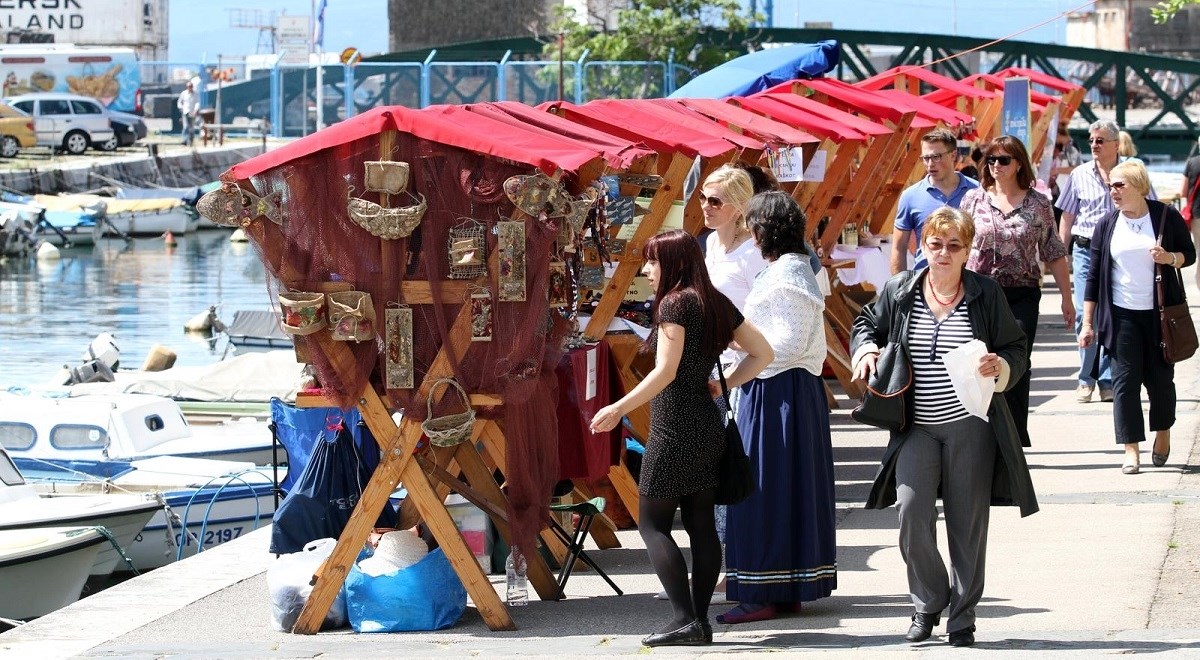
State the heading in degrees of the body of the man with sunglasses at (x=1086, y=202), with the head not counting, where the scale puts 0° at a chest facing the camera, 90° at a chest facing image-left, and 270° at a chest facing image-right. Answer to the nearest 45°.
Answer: approximately 0°

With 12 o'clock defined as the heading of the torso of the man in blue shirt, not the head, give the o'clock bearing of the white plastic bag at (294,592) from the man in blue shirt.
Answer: The white plastic bag is roughly at 1 o'clock from the man in blue shirt.

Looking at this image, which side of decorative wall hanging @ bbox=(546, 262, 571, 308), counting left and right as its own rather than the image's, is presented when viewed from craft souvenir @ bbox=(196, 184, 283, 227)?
right

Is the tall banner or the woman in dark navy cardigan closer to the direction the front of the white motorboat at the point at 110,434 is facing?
the tall banner

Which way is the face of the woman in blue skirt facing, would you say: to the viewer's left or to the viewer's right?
to the viewer's left

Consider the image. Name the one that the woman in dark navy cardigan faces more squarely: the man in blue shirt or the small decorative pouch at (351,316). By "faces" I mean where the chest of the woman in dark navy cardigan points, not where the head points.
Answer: the small decorative pouch
